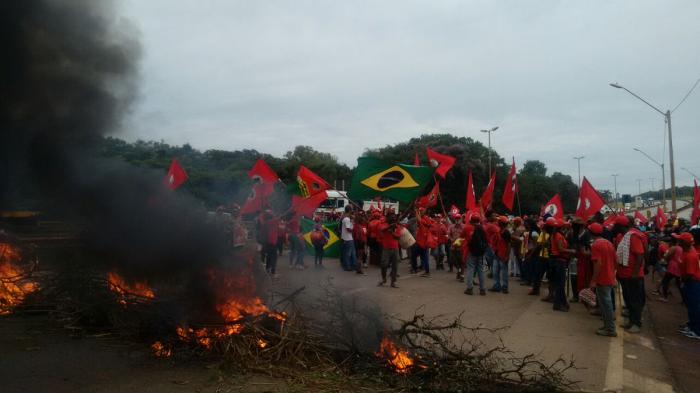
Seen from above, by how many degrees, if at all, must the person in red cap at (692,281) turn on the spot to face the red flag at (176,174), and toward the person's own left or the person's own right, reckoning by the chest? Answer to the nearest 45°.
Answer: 0° — they already face it

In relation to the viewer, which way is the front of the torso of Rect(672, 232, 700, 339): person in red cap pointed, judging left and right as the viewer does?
facing to the left of the viewer

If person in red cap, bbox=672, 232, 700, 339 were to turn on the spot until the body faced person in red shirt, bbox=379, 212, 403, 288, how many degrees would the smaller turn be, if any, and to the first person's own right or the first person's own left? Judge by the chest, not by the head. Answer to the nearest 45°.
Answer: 0° — they already face them

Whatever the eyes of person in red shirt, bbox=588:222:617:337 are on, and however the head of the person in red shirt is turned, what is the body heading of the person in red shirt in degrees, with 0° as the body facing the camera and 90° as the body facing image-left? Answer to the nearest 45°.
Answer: approximately 135°

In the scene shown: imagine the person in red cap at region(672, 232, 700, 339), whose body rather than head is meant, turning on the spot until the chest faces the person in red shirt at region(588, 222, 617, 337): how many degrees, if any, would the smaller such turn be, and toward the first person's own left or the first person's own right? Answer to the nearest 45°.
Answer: approximately 45° to the first person's own left
